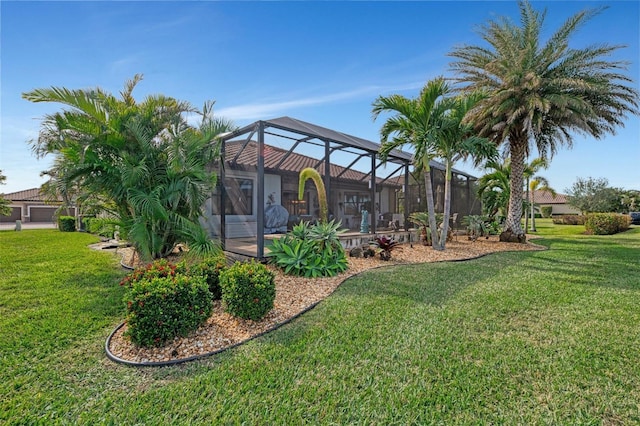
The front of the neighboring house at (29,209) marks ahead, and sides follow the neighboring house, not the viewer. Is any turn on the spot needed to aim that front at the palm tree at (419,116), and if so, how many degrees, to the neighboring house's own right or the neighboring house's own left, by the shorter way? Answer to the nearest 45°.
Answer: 0° — it already faces it

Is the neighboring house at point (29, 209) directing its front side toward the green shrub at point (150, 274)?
yes

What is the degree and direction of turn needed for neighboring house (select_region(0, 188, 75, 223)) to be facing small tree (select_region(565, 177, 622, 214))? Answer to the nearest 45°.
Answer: approximately 45° to its left

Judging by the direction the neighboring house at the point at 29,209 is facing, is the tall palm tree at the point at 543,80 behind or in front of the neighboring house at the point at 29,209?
in front

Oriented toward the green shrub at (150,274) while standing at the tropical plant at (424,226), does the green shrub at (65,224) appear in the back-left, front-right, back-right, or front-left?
front-right

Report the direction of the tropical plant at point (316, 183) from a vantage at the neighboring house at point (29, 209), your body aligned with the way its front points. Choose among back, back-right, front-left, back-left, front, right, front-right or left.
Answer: front

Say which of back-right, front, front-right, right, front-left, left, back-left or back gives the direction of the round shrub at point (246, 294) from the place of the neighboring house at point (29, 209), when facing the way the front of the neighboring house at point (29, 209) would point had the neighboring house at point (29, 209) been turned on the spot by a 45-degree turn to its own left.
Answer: front-right

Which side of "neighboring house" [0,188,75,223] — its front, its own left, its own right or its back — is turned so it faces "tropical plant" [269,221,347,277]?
front

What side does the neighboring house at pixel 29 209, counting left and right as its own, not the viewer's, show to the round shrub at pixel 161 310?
front

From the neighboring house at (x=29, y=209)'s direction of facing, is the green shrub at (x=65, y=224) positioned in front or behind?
in front

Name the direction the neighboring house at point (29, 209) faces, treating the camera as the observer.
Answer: facing the viewer
